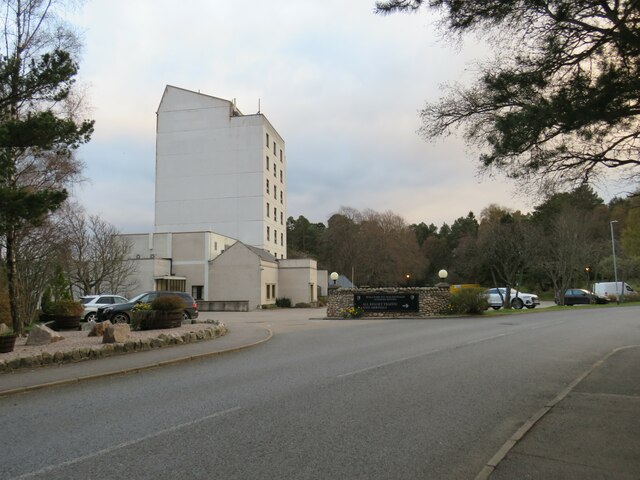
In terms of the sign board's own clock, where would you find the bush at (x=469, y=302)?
The bush is roughly at 9 o'clock from the sign board.

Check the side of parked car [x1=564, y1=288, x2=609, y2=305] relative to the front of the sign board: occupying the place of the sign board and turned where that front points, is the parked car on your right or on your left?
on your left

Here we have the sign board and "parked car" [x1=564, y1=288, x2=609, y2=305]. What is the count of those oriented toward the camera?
1

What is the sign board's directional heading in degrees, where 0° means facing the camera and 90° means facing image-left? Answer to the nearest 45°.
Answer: approximately 0°

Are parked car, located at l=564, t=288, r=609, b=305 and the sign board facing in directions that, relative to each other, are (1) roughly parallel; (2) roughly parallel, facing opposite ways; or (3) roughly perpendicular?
roughly perpendicular
